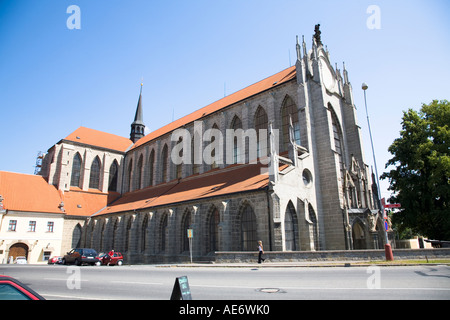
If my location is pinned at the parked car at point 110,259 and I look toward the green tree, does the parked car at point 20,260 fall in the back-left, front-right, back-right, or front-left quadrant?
back-left

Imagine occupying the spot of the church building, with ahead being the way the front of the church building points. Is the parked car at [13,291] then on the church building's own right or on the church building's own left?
on the church building's own right

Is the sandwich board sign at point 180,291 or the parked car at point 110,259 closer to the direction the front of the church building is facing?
the sandwich board sign

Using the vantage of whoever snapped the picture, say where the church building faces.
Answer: facing the viewer and to the right of the viewer
